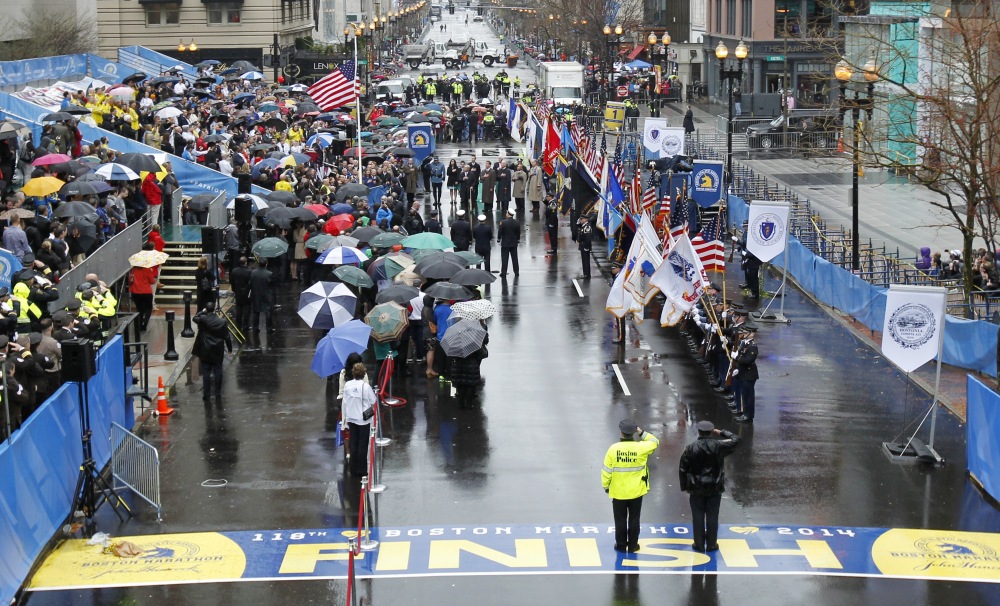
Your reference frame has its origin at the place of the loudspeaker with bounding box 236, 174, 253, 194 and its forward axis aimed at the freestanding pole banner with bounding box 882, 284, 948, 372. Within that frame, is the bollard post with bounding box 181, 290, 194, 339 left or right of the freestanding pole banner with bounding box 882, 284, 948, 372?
right

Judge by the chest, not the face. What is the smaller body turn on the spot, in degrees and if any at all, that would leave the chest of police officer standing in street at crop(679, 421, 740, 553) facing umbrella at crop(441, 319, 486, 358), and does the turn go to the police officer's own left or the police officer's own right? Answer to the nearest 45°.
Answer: approximately 45° to the police officer's own left

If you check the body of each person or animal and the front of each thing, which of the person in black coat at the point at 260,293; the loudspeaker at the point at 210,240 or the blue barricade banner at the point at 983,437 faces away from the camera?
the person in black coat

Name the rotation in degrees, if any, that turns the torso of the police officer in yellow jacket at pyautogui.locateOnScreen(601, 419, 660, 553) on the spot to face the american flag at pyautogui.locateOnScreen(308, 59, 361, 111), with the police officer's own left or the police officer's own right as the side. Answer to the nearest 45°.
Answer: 0° — they already face it

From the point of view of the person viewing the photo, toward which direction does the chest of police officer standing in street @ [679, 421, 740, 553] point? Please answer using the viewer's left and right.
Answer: facing away from the viewer

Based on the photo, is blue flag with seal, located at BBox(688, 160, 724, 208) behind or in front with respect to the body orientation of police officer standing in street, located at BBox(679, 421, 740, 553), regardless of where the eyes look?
in front

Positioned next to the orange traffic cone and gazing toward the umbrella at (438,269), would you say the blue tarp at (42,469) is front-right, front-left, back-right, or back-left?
back-right

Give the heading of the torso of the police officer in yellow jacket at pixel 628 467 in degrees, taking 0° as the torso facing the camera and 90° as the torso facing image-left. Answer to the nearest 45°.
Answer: approximately 180°

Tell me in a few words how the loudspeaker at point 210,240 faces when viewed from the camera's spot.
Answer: facing the viewer and to the right of the viewer

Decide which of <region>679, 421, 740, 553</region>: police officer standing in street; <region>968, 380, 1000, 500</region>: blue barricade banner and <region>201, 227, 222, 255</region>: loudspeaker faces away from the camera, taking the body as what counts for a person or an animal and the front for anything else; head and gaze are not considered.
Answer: the police officer standing in street

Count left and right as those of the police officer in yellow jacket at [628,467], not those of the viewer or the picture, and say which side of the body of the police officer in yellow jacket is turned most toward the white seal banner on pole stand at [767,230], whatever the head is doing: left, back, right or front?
front

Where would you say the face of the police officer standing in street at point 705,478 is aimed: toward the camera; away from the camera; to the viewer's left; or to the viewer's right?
away from the camera

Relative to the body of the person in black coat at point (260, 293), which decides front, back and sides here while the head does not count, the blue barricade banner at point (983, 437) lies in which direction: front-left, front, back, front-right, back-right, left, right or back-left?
back-right

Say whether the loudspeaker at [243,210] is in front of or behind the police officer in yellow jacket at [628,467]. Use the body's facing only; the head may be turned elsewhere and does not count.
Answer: in front

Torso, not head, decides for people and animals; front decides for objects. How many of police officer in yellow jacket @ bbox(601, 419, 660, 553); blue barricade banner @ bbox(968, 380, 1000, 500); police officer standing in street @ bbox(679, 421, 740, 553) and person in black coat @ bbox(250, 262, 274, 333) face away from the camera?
3

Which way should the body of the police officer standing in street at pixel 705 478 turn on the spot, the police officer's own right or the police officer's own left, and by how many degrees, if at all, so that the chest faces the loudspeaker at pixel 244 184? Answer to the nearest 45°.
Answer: approximately 45° to the police officer's own left

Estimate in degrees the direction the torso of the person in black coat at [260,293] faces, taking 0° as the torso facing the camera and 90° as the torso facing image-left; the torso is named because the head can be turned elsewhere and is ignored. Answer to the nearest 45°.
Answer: approximately 180°
